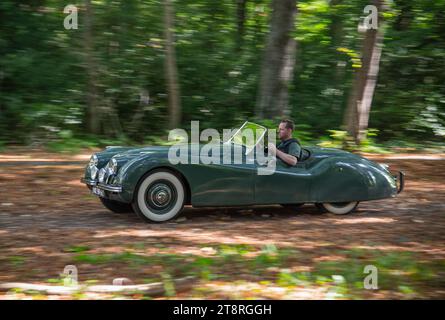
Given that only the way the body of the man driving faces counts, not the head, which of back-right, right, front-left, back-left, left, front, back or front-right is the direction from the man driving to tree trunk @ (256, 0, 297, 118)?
right

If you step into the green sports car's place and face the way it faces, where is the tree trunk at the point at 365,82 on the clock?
The tree trunk is roughly at 4 o'clock from the green sports car.

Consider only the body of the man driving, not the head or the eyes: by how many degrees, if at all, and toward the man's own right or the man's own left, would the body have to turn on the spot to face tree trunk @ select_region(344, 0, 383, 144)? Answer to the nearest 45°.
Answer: approximately 90° to the man's own right

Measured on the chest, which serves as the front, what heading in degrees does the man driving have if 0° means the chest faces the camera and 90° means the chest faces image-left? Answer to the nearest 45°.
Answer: approximately 90°

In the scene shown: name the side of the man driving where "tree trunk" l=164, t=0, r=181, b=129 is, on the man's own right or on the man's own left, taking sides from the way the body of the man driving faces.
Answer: on the man's own right

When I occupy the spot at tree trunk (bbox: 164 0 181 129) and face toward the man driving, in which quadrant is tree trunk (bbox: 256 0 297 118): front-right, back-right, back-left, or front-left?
front-left

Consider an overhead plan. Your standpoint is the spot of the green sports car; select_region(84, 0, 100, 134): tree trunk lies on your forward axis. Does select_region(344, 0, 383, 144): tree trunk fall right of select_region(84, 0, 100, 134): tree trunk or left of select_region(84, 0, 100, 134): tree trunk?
right

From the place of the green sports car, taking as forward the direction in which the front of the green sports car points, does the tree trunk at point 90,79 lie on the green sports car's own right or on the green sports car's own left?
on the green sports car's own right

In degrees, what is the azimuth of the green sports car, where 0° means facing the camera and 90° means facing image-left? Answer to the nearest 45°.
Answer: approximately 90°

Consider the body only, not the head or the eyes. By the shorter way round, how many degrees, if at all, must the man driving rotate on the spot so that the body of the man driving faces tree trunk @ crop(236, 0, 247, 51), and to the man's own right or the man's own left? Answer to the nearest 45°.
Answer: approximately 90° to the man's own right
